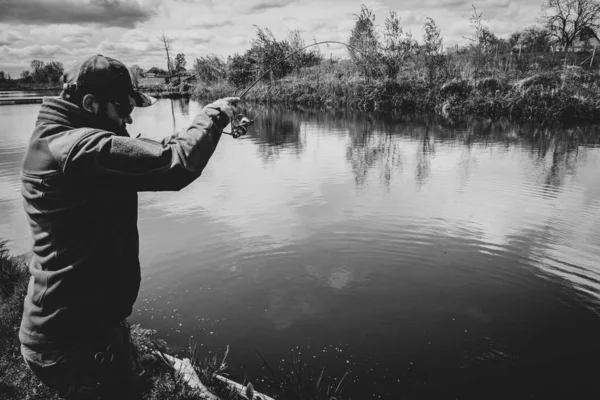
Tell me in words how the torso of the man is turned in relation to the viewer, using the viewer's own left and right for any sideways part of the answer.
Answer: facing to the right of the viewer

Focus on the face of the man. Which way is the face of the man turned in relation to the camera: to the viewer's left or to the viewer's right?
to the viewer's right

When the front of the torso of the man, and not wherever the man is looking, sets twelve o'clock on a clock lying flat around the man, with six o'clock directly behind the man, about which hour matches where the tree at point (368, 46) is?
The tree is roughly at 10 o'clock from the man.
